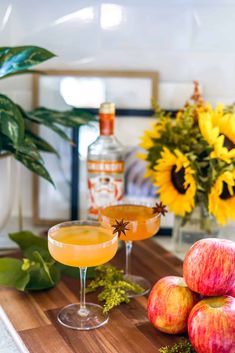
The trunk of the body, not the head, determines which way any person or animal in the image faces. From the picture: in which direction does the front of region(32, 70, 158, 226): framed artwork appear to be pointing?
toward the camera

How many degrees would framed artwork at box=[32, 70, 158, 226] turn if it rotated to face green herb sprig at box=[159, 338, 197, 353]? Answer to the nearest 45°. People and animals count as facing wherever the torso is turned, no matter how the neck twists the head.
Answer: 0° — it already faces it

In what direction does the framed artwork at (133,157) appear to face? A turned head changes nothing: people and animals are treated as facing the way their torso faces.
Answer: toward the camera

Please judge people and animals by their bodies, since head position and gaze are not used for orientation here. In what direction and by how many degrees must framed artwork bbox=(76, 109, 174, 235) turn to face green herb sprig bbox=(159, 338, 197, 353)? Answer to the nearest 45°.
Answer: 0° — it already faces it

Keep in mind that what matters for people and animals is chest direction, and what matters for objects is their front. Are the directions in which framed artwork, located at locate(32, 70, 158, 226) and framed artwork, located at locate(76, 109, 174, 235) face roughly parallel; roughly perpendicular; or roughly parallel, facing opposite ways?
roughly parallel
